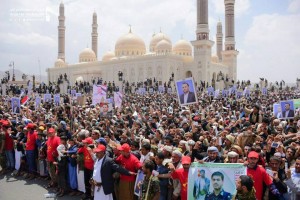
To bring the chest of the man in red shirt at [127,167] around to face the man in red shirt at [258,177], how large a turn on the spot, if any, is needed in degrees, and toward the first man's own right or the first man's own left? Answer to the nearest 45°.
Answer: approximately 90° to the first man's own left

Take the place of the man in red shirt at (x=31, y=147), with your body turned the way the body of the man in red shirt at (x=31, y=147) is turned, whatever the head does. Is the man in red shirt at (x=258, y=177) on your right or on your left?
on your left

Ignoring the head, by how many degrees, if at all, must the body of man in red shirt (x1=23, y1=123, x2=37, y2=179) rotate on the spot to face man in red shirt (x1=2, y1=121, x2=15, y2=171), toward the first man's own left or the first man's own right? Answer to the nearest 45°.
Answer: approximately 90° to the first man's own right

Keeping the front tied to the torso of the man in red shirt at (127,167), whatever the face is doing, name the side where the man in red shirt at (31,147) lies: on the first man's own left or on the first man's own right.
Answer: on the first man's own right

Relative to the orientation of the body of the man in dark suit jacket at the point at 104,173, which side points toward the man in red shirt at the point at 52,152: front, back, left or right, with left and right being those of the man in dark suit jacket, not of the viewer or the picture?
right

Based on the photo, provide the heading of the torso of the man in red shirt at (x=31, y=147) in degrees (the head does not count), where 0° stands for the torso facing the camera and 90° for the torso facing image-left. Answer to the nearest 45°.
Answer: approximately 45°
